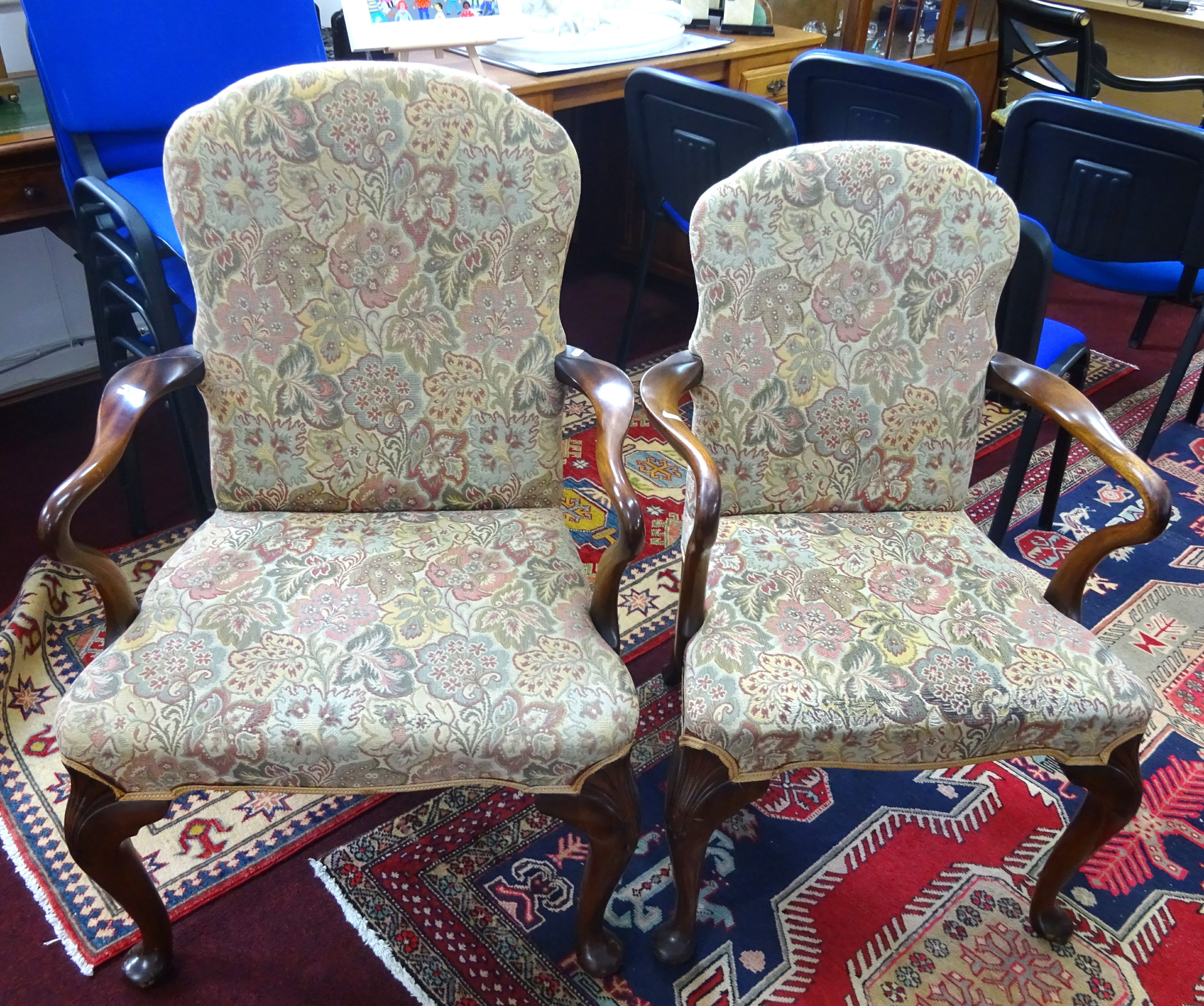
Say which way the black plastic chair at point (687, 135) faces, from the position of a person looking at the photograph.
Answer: facing away from the viewer and to the right of the viewer

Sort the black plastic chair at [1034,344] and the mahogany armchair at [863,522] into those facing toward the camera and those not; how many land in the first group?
1

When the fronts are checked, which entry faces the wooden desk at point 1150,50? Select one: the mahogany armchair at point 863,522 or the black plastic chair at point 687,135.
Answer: the black plastic chair

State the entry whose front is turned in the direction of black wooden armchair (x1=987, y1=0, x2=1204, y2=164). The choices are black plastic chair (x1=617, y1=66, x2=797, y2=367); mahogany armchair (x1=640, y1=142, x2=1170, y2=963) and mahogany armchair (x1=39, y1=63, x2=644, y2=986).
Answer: black plastic chair (x1=617, y1=66, x2=797, y2=367)

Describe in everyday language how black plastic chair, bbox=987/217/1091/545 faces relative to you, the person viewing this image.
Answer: facing away from the viewer and to the right of the viewer

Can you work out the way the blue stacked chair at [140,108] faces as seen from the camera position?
facing the viewer and to the right of the viewer

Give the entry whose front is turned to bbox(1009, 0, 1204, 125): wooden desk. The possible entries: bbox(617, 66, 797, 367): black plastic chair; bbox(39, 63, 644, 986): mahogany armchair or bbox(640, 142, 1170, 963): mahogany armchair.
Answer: the black plastic chair

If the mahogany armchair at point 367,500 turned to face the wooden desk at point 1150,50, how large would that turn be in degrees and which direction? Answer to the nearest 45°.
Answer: approximately 135° to its left

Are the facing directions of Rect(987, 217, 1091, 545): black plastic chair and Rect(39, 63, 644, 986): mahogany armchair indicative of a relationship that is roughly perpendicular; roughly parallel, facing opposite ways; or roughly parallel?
roughly perpendicular

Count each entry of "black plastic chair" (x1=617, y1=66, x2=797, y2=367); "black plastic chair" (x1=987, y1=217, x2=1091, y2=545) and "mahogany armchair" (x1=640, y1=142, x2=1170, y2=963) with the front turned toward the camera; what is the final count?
1

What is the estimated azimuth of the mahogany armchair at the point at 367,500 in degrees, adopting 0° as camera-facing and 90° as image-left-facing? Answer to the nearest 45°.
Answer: approximately 0°

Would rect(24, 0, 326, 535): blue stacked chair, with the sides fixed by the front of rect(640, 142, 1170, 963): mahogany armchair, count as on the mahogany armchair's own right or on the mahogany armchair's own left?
on the mahogany armchair's own right

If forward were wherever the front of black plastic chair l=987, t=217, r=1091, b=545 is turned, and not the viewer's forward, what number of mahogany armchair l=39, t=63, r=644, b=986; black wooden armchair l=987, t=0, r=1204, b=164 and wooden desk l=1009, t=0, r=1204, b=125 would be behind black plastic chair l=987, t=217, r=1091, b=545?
1

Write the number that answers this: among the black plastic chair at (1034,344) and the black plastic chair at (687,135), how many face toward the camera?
0
